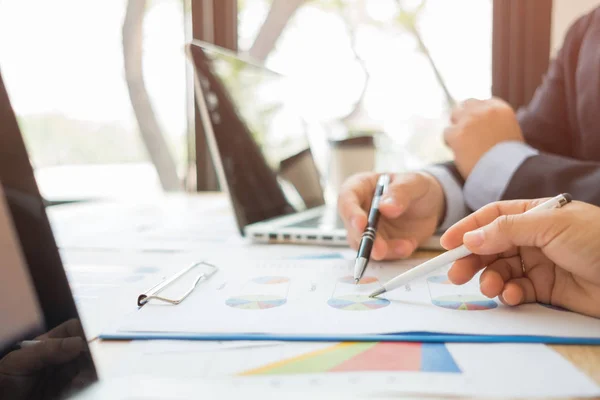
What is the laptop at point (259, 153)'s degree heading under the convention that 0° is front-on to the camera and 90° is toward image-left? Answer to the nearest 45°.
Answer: approximately 270°

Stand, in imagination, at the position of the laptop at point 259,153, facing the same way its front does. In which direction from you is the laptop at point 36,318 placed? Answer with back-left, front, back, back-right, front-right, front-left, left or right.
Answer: right

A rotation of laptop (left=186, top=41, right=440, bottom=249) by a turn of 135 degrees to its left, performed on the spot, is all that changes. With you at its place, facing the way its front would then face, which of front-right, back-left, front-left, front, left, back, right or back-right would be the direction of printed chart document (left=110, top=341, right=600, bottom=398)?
back-left
